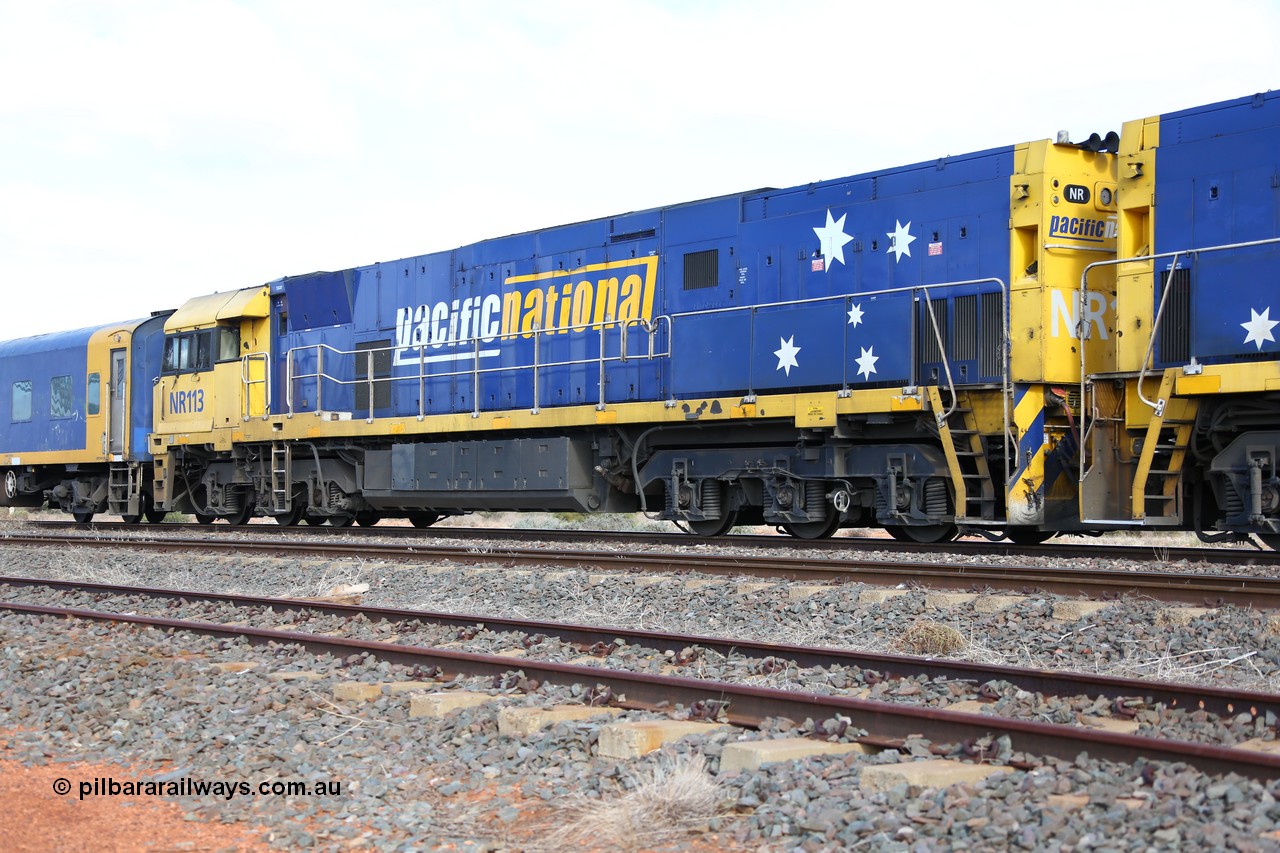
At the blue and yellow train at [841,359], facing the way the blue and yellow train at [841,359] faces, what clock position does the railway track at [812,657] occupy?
The railway track is roughly at 8 o'clock from the blue and yellow train.

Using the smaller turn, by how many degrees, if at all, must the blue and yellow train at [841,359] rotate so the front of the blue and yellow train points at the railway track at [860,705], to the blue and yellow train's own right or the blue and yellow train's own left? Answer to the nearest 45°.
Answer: approximately 135° to the blue and yellow train's own left

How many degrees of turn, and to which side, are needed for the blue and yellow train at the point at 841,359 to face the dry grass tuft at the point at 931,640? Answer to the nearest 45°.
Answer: approximately 135° to its left

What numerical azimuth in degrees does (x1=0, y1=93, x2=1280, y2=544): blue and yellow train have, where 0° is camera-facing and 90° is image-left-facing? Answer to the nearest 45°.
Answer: approximately 135°

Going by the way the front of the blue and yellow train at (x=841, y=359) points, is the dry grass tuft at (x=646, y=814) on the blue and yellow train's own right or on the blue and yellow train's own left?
on the blue and yellow train's own left
